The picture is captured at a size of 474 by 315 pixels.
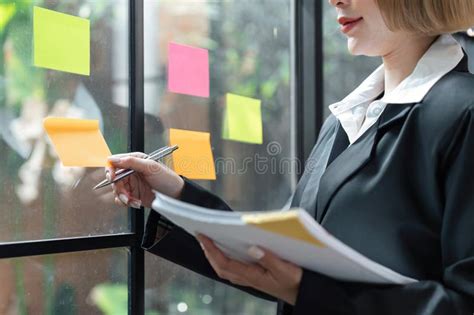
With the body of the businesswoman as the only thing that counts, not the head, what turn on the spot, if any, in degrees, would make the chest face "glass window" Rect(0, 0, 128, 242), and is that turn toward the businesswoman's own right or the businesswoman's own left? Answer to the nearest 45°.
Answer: approximately 45° to the businesswoman's own right

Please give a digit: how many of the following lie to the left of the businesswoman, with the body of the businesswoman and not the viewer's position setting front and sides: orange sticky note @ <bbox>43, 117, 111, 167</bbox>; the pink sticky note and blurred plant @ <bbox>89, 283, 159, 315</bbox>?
0

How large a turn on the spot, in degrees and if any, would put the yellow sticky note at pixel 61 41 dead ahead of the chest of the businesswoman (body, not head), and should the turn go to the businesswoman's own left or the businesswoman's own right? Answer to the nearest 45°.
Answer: approximately 45° to the businesswoman's own right

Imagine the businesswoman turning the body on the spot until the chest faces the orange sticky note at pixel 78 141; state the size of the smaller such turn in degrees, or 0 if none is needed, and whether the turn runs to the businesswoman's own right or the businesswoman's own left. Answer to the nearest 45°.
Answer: approximately 45° to the businesswoman's own right

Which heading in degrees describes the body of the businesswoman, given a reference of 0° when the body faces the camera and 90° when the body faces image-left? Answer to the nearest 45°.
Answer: approximately 45°

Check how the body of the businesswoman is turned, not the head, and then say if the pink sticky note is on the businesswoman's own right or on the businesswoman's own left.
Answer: on the businesswoman's own right

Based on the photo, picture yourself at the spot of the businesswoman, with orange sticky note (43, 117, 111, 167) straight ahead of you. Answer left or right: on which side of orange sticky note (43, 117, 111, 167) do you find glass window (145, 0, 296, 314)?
right
